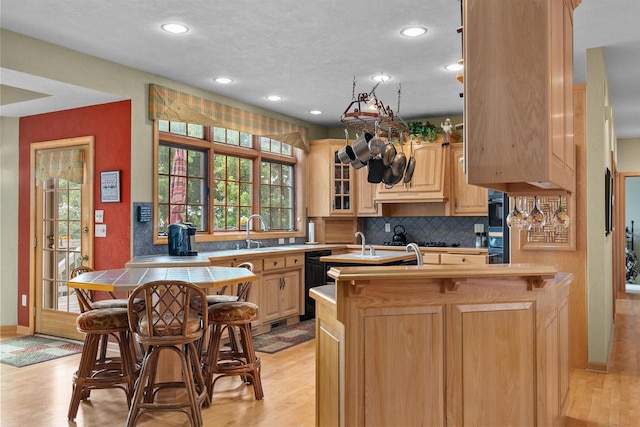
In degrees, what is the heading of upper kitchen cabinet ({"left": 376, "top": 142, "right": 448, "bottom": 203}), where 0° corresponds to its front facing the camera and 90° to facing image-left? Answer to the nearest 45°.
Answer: approximately 0°

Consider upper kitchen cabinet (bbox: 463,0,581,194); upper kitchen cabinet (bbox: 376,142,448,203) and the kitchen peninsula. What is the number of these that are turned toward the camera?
2

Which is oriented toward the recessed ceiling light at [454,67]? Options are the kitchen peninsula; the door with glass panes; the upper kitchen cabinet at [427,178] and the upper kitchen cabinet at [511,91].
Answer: the upper kitchen cabinet at [427,178]

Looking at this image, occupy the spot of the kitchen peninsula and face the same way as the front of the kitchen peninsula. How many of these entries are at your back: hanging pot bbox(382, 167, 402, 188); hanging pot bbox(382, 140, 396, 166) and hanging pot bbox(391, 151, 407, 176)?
3

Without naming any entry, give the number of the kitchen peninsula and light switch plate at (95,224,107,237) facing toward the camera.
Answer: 2

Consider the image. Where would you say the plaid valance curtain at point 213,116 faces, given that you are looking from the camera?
facing the viewer and to the right of the viewer

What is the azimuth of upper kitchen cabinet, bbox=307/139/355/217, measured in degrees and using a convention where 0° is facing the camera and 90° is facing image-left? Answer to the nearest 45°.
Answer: approximately 315°
